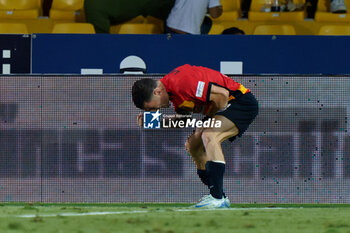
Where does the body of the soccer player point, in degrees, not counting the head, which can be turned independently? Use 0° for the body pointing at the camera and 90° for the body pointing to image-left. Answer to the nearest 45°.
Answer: approximately 90°
